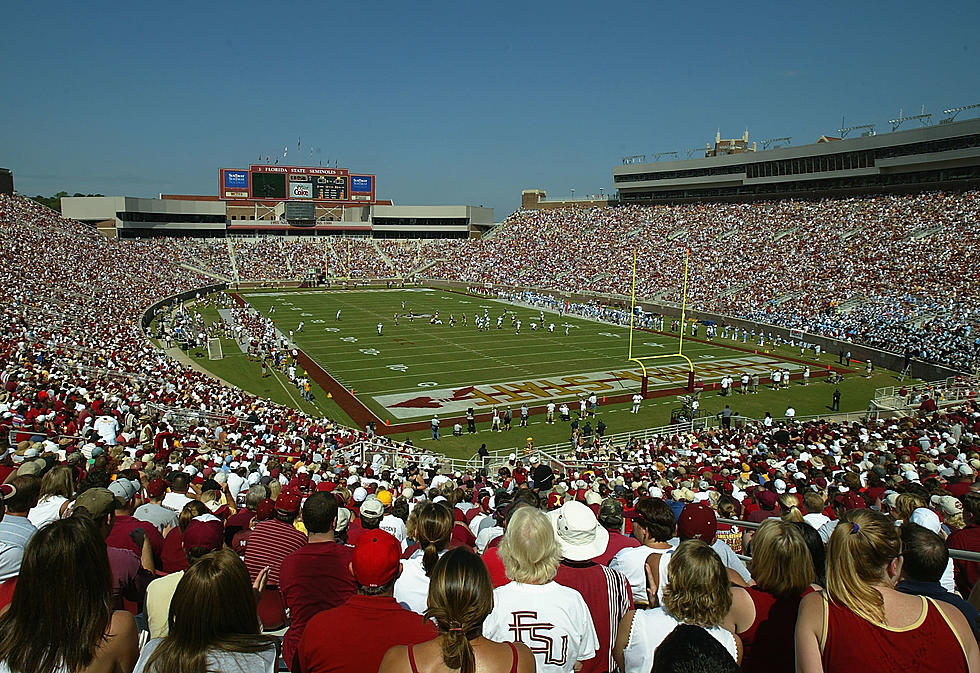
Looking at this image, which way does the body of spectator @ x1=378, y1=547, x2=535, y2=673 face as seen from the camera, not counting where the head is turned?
away from the camera

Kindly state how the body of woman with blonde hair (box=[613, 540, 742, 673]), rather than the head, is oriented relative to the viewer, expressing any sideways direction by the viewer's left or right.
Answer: facing away from the viewer

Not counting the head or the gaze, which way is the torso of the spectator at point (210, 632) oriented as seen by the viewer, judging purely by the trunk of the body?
away from the camera

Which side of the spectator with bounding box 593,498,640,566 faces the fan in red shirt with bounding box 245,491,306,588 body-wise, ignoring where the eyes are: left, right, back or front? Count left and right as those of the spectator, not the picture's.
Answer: left

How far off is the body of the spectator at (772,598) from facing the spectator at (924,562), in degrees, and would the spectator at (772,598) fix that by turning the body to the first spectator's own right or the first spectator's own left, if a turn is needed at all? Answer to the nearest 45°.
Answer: approximately 45° to the first spectator's own right

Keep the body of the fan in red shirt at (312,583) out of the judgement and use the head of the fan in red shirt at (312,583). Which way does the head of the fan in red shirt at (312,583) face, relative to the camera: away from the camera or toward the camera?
away from the camera

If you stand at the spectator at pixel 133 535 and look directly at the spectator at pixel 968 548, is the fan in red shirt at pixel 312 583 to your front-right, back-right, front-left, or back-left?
front-right

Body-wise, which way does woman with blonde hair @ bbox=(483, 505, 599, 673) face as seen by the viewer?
away from the camera

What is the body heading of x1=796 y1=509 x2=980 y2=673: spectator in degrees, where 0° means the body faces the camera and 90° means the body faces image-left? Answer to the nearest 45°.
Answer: approximately 180°

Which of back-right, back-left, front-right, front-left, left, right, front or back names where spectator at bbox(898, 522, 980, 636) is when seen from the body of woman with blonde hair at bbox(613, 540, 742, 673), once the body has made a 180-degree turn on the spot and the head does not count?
back-left

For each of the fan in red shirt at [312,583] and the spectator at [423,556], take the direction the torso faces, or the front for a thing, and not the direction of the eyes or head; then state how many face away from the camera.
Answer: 2

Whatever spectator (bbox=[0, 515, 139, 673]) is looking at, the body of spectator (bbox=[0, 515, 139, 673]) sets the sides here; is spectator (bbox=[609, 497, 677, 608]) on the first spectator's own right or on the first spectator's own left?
on the first spectator's own right

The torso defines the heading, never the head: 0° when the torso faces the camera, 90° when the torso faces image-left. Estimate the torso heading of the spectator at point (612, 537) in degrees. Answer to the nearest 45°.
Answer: approximately 180°

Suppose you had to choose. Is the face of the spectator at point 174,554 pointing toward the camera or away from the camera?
away from the camera

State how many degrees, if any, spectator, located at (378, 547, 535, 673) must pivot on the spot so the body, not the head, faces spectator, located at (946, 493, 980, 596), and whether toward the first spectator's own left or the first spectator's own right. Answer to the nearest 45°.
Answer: approximately 45° to the first spectator's own right

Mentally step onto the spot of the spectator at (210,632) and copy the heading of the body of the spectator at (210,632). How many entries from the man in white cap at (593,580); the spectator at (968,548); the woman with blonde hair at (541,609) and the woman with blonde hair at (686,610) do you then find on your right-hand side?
4

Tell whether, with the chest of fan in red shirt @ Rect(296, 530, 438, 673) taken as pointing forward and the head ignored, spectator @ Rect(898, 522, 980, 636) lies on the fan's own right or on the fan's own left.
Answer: on the fan's own right

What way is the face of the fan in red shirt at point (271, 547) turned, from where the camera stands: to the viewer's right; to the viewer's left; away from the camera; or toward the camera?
away from the camera

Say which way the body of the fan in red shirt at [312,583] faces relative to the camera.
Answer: away from the camera

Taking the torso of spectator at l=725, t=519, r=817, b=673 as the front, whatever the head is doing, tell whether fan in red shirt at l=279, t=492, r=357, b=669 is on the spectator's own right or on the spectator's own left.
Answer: on the spectator's own left

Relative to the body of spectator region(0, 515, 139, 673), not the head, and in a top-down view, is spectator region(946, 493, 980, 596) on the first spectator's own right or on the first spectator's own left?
on the first spectator's own right
